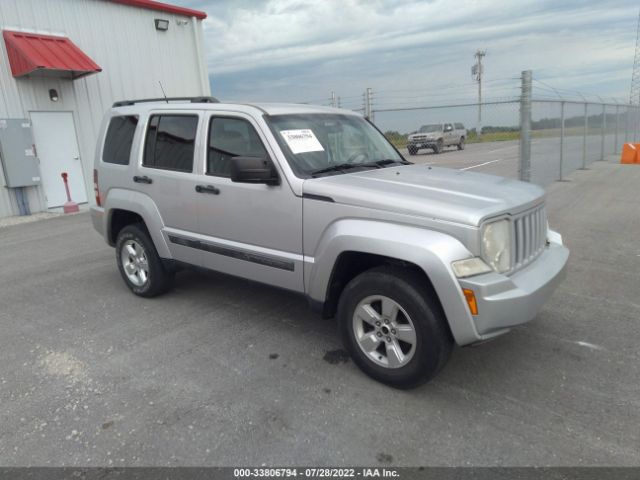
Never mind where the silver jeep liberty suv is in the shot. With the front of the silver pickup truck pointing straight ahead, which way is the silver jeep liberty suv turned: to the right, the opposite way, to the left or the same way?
to the left

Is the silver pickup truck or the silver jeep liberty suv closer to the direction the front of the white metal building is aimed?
the silver jeep liberty suv

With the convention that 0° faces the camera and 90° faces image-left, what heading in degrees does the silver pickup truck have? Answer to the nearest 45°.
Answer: approximately 45°

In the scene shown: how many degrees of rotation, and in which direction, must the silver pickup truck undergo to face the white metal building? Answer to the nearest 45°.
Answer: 0° — it already faces it

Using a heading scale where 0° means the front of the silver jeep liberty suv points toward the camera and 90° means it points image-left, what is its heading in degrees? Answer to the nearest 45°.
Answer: approximately 315°

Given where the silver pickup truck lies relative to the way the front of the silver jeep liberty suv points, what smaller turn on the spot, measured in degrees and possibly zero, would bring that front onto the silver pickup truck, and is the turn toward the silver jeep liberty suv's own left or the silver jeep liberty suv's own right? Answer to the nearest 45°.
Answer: approximately 135° to the silver jeep liberty suv's own left

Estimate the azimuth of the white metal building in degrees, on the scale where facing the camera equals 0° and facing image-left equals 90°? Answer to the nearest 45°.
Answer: approximately 315°

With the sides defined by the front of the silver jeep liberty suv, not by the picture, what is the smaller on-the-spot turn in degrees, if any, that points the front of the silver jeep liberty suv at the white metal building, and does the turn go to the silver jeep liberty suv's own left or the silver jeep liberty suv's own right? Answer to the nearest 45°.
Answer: approximately 180°

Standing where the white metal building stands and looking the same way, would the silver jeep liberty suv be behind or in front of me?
in front

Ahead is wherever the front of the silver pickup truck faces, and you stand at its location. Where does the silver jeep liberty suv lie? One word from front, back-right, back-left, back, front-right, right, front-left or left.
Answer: front-left
